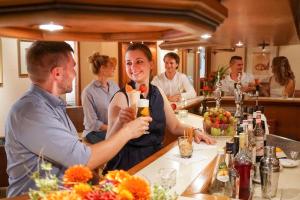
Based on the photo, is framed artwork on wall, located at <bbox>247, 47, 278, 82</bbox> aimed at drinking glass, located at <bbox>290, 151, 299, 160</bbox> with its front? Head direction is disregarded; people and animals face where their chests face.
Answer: yes

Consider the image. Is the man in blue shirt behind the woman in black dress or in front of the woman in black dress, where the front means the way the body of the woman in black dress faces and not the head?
in front

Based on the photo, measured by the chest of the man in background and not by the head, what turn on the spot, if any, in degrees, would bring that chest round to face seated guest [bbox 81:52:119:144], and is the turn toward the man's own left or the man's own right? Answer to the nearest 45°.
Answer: approximately 90° to the man's own right

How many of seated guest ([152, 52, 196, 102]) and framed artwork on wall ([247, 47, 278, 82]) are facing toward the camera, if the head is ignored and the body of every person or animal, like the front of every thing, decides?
2

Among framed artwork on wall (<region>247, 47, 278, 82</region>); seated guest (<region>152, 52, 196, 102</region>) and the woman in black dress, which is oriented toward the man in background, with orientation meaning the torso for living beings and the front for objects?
the framed artwork on wall

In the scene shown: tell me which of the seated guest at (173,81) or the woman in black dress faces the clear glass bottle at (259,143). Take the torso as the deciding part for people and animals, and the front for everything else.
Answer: the seated guest

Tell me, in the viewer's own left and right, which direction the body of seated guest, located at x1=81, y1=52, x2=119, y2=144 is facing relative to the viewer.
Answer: facing the viewer and to the right of the viewer

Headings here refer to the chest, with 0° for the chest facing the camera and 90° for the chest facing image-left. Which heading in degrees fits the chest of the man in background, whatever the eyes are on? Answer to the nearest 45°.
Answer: approximately 315°

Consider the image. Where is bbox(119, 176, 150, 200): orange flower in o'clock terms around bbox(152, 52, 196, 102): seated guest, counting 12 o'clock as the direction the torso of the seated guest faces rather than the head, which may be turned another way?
The orange flower is roughly at 12 o'clock from the seated guest.

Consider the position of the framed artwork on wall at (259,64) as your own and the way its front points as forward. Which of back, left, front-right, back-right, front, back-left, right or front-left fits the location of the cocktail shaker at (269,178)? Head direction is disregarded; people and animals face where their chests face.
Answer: front

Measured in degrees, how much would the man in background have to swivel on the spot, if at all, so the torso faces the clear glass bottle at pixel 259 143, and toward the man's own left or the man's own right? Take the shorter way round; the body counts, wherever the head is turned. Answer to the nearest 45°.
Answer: approximately 45° to the man's own right

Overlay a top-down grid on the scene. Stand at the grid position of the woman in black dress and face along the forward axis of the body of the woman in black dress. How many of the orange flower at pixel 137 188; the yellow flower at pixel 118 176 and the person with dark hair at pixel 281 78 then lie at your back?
1

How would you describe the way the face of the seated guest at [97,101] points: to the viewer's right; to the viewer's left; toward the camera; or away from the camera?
to the viewer's right

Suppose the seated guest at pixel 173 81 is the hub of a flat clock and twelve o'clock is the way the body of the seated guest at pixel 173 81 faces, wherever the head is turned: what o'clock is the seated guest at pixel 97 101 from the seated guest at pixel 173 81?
the seated guest at pixel 97 101 is roughly at 1 o'clock from the seated guest at pixel 173 81.

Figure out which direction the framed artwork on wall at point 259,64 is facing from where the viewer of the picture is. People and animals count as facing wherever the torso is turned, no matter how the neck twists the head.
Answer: facing the viewer

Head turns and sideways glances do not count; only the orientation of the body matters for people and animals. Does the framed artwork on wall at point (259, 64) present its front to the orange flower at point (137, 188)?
yes

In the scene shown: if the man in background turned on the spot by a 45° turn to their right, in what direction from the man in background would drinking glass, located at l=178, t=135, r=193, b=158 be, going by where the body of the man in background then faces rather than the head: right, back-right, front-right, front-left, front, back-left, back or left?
front

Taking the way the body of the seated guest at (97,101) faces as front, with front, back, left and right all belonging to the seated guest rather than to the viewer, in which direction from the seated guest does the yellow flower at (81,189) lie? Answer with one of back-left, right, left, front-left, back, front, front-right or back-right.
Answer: front-right
